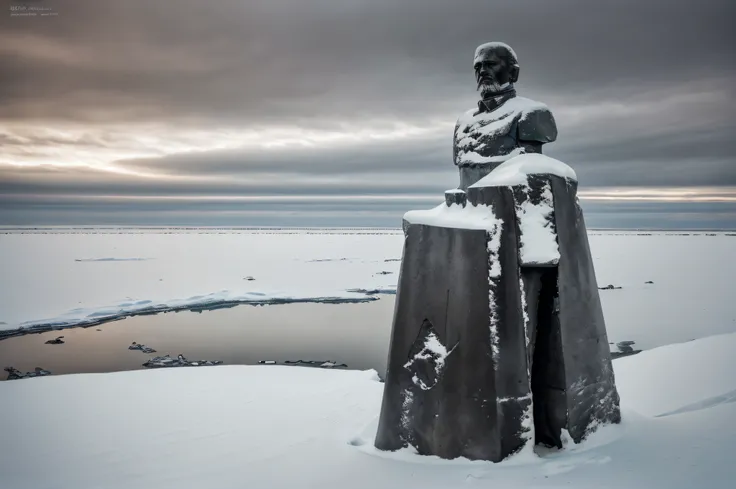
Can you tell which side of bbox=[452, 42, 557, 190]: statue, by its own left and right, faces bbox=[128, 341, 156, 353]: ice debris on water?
right

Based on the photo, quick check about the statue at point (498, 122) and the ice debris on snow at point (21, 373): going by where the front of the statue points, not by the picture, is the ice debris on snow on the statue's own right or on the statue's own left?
on the statue's own right

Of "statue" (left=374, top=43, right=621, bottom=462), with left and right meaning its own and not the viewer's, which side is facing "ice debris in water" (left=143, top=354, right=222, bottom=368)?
right

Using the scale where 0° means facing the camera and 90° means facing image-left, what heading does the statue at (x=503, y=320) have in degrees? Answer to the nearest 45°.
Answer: approximately 45°
